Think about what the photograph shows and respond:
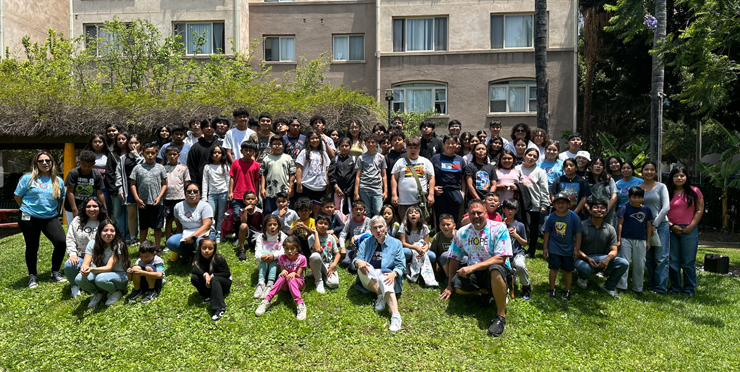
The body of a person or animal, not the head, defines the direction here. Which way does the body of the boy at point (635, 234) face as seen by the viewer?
toward the camera

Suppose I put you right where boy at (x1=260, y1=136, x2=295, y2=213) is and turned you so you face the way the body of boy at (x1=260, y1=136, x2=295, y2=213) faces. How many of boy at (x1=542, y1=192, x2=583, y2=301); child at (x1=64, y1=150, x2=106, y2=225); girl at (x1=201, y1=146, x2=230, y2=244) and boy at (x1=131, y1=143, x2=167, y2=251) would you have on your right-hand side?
3

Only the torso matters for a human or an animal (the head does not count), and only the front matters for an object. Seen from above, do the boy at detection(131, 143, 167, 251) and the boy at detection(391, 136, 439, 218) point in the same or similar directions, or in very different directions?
same or similar directions

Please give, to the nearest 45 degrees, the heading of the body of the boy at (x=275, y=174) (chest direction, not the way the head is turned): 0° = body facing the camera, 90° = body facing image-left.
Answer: approximately 0°

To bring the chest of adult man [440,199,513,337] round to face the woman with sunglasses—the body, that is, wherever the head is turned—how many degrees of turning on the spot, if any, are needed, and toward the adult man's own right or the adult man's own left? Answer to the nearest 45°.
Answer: approximately 90° to the adult man's own right

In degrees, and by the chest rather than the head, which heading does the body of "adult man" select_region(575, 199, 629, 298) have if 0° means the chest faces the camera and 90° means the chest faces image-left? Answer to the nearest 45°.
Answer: approximately 0°

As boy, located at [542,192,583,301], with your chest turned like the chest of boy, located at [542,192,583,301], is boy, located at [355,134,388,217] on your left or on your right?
on your right

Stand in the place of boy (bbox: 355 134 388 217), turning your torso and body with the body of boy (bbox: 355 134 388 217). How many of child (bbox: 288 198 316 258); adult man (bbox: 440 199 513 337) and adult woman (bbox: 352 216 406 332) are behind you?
0

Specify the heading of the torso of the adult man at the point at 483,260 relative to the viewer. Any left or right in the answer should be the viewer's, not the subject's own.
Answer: facing the viewer

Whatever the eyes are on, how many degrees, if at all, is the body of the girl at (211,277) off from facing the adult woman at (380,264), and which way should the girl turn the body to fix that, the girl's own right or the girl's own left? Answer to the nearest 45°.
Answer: approximately 90° to the girl's own left

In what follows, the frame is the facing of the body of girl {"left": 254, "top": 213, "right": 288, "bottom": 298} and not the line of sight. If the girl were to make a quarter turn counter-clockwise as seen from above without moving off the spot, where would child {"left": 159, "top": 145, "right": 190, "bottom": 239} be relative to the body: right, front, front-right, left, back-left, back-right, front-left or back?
back-left

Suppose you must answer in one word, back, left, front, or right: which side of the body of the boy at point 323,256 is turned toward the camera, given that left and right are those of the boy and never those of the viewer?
front

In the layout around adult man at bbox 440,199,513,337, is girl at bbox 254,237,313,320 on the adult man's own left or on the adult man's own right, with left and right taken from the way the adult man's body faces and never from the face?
on the adult man's own right
